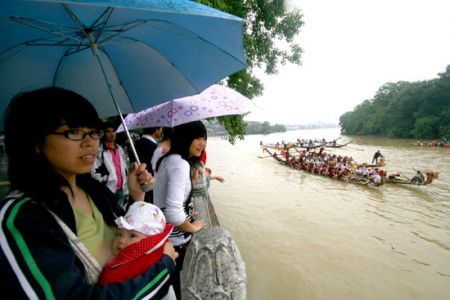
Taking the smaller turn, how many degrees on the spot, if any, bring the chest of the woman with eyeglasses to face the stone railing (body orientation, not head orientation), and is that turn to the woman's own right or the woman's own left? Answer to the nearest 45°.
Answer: approximately 45° to the woman's own left

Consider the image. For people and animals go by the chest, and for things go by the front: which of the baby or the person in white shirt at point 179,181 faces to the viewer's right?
the person in white shirt

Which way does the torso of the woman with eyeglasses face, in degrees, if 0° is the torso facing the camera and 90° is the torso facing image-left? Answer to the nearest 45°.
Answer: approximately 315°

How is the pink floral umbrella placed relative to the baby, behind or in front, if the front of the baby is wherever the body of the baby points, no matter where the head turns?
behind

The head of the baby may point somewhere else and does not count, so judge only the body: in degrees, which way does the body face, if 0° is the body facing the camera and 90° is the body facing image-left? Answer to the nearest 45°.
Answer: approximately 45°

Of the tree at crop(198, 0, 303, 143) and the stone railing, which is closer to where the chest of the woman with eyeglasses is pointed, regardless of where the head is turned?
the stone railing

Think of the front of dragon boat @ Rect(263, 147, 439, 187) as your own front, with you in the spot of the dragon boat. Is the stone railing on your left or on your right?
on your right

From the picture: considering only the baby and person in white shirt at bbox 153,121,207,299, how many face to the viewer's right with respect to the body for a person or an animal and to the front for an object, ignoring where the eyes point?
1

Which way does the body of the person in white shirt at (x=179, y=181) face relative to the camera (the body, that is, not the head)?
to the viewer's right
